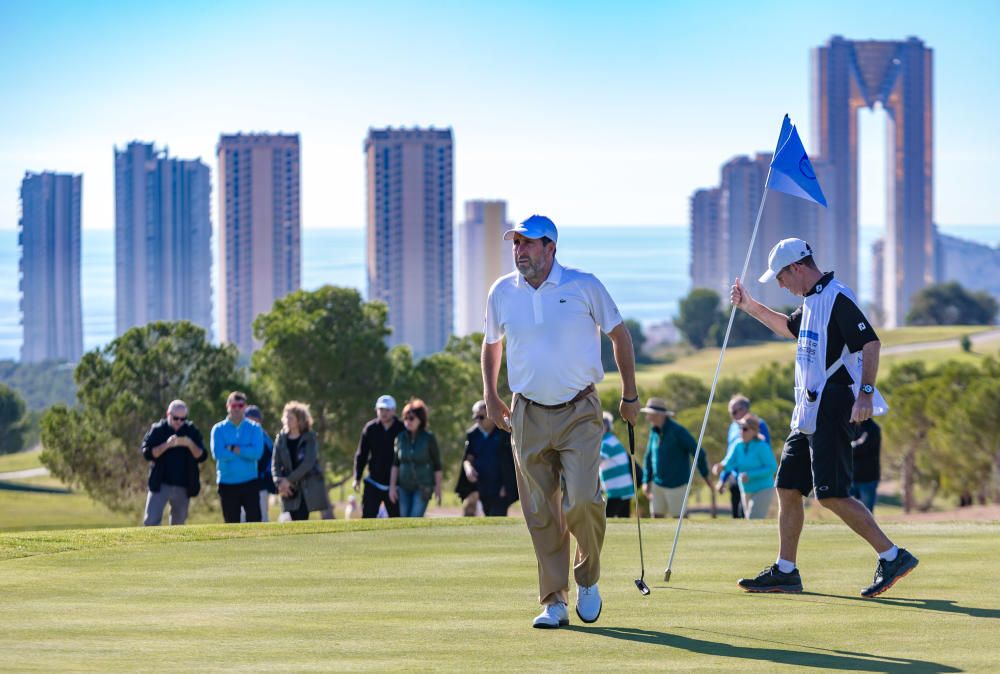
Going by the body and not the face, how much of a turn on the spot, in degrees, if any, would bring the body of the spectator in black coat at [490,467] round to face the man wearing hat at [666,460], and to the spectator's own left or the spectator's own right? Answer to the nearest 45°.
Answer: approximately 90° to the spectator's own left

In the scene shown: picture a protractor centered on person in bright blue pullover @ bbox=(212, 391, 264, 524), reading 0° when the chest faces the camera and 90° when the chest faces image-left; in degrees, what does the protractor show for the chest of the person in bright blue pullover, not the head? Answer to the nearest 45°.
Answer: approximately 0°

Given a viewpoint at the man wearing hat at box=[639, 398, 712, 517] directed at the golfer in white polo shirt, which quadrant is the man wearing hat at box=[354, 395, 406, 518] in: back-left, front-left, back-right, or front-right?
front-right

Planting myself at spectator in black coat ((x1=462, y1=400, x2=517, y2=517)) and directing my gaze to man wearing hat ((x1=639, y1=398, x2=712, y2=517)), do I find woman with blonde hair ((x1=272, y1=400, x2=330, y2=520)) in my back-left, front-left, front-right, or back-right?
back-right

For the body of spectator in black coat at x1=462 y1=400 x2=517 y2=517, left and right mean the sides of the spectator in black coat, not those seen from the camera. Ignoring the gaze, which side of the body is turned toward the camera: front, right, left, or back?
front

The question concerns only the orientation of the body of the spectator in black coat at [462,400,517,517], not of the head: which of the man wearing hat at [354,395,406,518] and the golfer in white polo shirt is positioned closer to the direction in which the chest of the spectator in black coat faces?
the golfer in white polo shirt

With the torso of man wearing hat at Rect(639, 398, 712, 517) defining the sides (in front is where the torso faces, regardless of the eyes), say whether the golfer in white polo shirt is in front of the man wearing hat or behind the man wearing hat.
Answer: in front

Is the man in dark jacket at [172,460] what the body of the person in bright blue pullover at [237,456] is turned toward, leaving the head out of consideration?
no

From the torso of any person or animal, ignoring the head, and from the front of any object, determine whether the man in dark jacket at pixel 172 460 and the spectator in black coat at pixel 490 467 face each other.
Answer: no

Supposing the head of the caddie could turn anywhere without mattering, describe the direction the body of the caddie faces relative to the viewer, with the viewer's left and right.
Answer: facing to the left of the viewer

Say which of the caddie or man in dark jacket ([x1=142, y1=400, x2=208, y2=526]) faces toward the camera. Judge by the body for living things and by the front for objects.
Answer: the man in dark jacket

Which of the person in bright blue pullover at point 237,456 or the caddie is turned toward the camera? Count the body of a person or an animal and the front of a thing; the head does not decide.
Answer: the person in bright blue pullover

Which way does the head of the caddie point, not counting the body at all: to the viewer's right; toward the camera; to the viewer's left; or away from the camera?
to the viewer's left

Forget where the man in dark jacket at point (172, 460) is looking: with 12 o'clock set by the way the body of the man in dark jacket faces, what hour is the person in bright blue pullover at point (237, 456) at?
The person in bright blue pullover is roughly at 10 o'clock from the man in dark jacket.

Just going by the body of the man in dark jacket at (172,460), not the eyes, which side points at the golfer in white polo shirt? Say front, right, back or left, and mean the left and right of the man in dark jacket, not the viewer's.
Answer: front

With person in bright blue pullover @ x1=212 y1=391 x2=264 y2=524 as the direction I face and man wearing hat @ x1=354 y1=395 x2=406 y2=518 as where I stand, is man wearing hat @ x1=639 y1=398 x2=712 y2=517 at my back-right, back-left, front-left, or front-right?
back-left

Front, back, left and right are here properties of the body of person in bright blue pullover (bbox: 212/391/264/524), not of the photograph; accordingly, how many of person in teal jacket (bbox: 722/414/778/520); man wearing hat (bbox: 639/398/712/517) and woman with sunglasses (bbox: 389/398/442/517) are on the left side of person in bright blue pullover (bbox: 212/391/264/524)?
3

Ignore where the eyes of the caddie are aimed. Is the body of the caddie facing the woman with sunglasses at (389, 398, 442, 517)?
no

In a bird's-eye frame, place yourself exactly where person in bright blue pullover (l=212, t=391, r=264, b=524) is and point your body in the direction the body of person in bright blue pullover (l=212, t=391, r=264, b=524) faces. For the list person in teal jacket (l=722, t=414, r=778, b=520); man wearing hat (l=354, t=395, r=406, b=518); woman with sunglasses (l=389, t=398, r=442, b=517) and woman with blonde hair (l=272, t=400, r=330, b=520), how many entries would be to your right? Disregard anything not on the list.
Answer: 0

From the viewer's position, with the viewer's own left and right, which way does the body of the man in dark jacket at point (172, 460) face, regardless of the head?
facing the viewer
